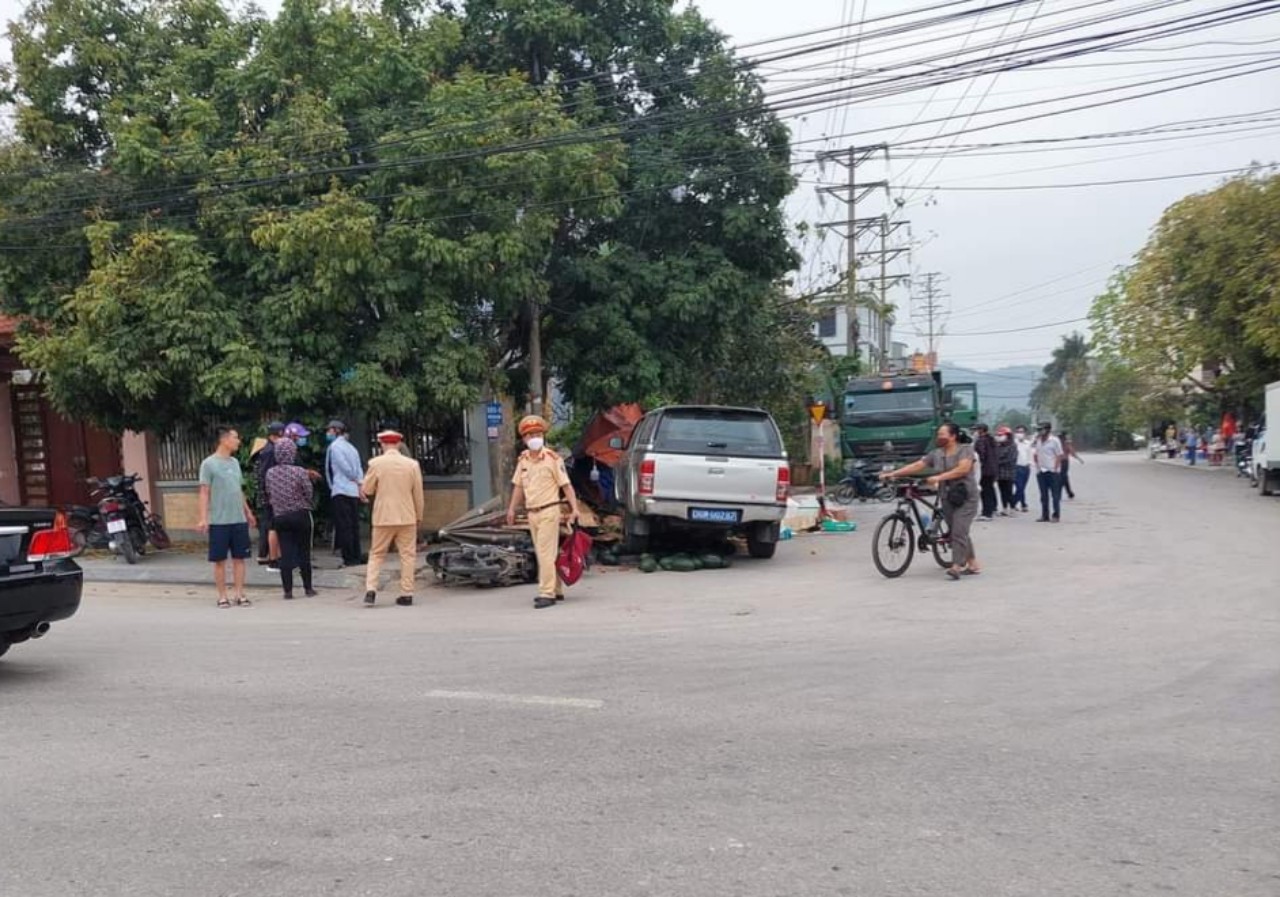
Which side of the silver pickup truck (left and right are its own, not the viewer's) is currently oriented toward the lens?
back

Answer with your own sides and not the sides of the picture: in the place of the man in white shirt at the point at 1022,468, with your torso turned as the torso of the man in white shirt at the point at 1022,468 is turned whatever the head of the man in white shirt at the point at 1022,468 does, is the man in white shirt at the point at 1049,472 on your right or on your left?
on your left

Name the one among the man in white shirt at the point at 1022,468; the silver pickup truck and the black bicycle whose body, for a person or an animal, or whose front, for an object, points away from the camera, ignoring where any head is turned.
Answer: the silver pickup truck

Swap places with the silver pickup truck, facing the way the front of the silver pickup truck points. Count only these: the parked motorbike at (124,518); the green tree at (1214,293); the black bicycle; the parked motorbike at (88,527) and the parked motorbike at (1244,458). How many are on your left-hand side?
2

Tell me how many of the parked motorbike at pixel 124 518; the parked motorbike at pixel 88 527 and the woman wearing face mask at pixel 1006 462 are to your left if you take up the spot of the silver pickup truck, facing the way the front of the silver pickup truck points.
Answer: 2

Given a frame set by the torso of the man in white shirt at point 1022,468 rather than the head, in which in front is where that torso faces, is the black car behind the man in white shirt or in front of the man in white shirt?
in front

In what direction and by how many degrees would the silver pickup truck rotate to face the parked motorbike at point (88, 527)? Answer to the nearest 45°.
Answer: approximately 90° to its left

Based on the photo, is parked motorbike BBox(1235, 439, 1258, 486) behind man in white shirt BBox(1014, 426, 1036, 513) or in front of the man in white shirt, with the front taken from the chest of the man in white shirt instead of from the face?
behind

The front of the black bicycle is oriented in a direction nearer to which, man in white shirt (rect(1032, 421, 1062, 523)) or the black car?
the black car

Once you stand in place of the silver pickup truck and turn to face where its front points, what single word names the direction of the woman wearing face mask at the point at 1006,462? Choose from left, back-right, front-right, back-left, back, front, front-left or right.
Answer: front-right

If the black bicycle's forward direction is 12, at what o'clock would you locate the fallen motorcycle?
The fallen motorcycle is roughly at 1 o'clock from the black bicycle.

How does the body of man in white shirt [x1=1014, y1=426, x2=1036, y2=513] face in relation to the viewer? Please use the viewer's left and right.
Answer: facing the viewer and to the left of the viewer
